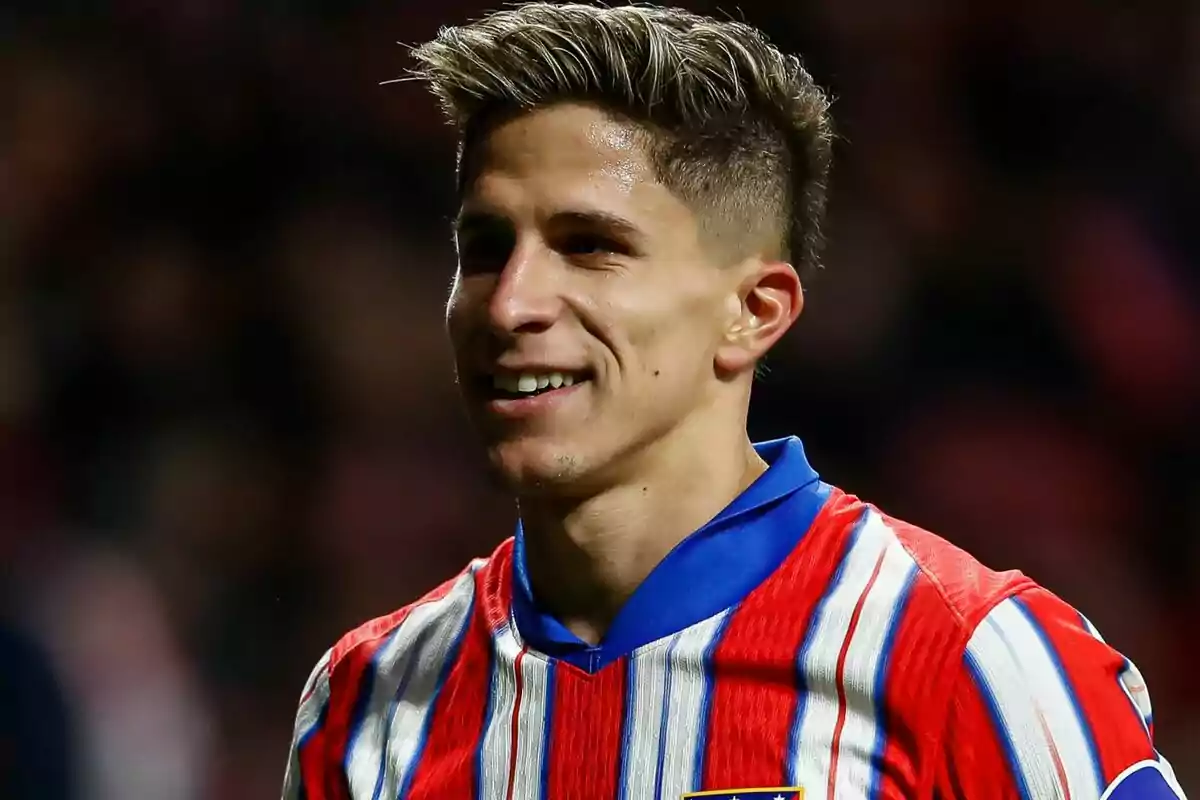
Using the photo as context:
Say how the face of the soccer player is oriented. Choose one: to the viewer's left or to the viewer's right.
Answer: to the viewer's left

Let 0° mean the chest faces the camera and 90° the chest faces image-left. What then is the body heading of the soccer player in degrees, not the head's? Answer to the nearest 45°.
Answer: approximately 45°
